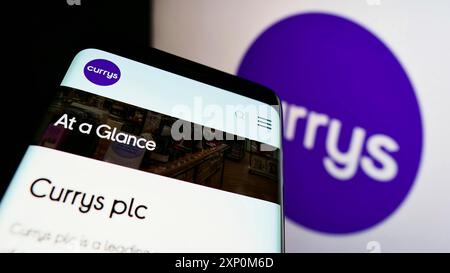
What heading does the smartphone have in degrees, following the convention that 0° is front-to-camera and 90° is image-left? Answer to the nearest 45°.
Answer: approximately 0°
